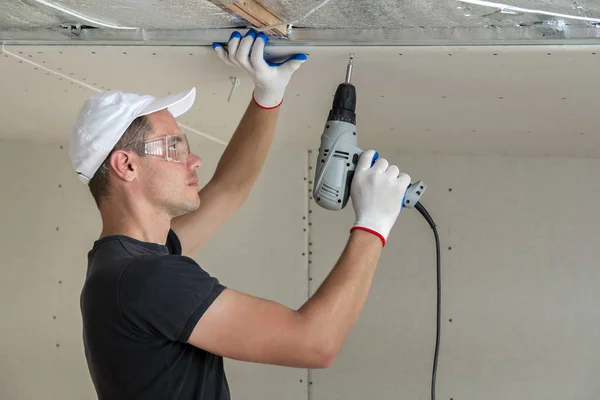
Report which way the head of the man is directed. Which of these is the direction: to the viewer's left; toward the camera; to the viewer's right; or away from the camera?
to the viewer's right

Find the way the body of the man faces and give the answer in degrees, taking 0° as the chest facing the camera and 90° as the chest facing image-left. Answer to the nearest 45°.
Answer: approximately 270°
